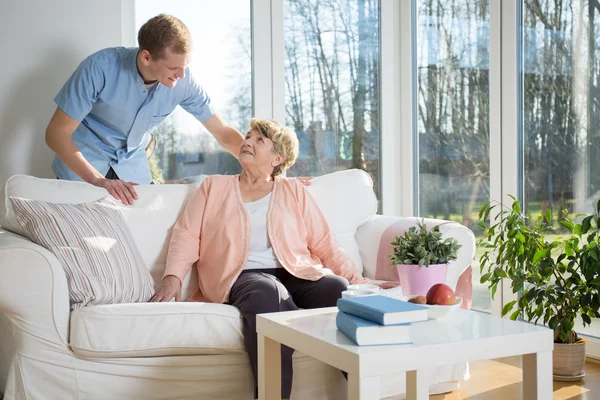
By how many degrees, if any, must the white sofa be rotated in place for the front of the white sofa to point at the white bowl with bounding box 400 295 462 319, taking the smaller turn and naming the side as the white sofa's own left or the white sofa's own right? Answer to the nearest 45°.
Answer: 0° — it already faces it

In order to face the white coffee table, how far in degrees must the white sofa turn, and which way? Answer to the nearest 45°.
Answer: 0° — it already faces it

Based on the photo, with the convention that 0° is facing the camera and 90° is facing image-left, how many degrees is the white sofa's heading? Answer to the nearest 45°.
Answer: approximately 315°

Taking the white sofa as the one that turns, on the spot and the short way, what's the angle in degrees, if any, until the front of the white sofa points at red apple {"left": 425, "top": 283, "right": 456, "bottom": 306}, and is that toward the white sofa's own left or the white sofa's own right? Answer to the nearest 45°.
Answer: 0° — it already faces it
